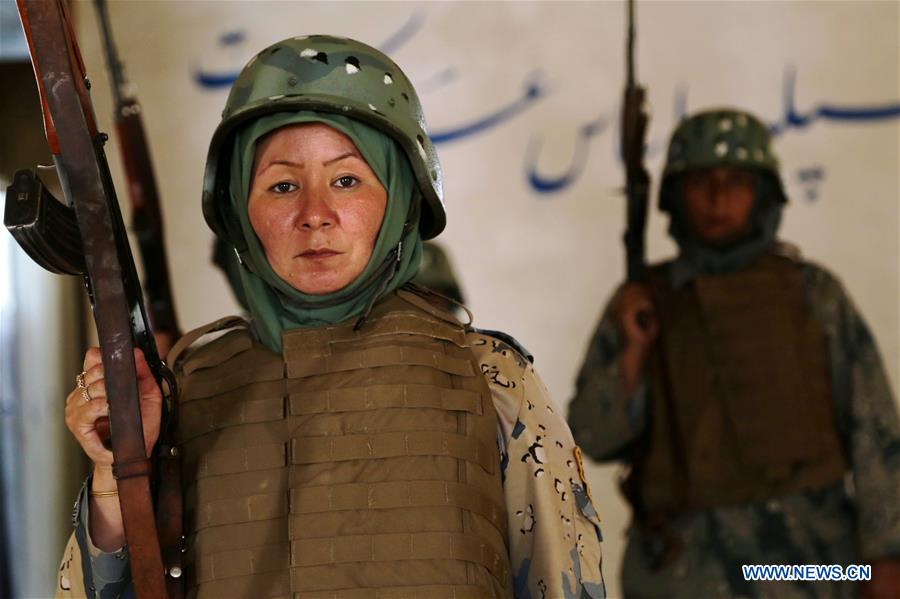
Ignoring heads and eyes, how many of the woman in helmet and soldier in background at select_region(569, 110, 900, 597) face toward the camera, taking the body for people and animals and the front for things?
2

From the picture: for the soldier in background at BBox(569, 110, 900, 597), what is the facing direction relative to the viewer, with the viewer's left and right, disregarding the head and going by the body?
facing the viewer

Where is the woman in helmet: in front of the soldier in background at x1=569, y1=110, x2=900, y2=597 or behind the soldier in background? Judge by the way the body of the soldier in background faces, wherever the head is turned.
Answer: in front

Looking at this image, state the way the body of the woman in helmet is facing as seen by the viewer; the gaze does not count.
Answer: toward the camera

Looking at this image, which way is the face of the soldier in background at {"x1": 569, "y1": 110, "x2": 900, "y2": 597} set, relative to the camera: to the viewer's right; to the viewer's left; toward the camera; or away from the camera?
toward the camera

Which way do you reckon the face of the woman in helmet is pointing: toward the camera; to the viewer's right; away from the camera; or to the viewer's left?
toward the camera

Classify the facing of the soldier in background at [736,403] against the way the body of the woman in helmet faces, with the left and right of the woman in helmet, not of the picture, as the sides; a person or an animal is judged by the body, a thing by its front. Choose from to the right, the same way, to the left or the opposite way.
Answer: the same way

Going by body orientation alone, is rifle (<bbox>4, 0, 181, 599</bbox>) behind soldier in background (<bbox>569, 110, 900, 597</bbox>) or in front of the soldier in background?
in front

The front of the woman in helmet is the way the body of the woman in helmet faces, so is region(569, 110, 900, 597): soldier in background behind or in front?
behind
